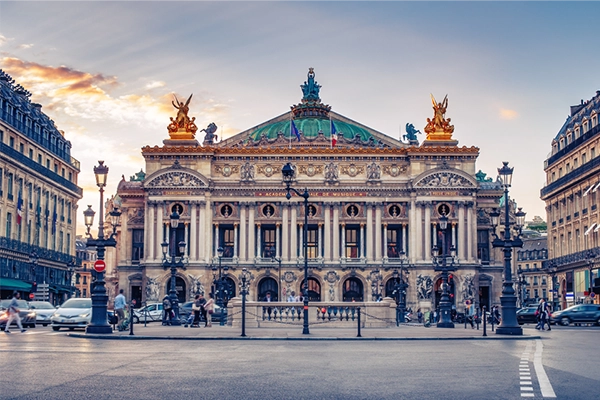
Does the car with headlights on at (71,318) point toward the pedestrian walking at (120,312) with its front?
no

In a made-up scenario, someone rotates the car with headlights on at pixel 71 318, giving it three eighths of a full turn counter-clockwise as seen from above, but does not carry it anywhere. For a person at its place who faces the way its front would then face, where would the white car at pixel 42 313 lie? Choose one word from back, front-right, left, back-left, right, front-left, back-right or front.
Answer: left
